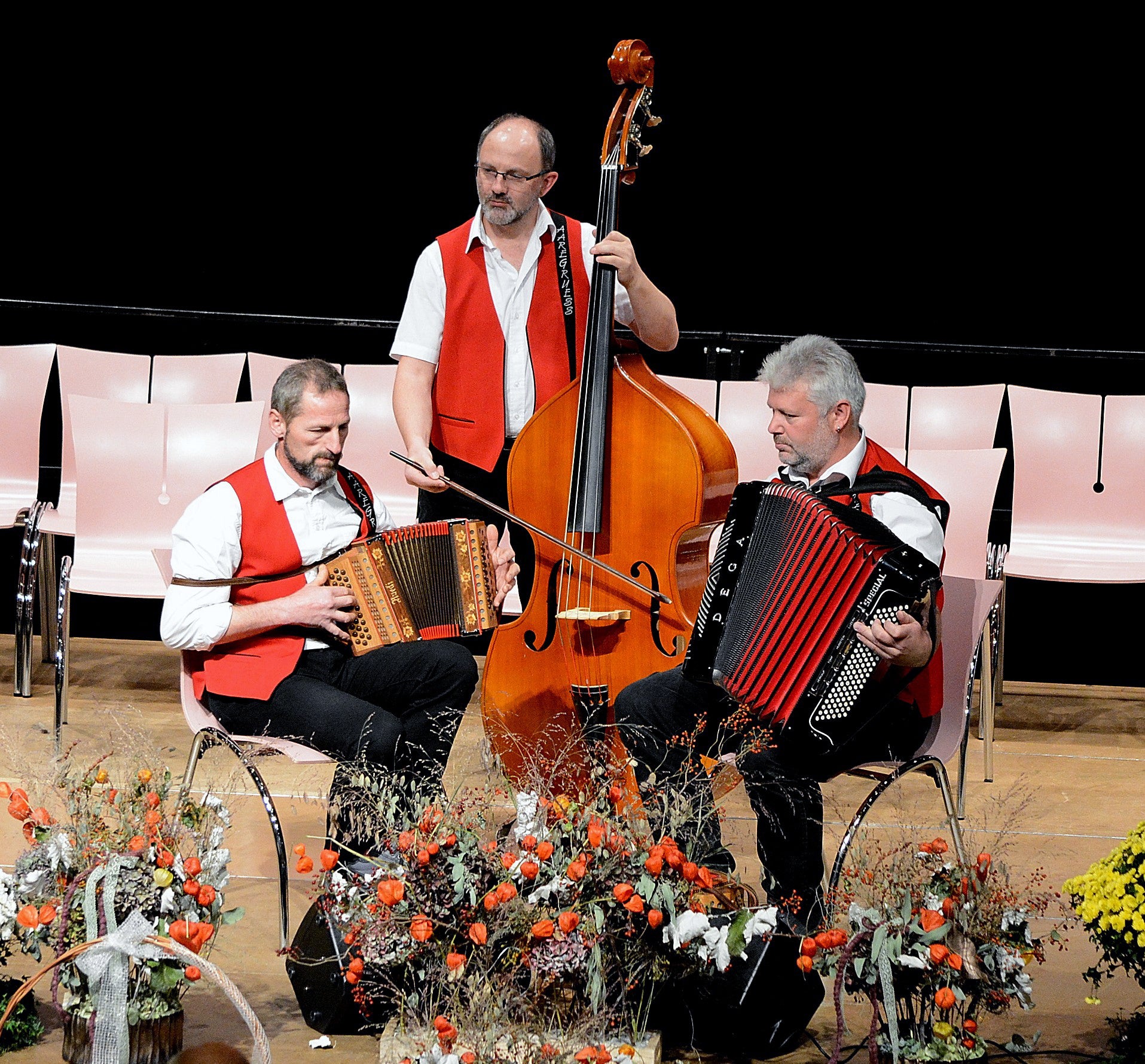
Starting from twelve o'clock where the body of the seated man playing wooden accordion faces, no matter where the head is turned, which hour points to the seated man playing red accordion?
The seated man playing red accordion is roughly at 11 o'clock from the seated man playing wooden accordion.

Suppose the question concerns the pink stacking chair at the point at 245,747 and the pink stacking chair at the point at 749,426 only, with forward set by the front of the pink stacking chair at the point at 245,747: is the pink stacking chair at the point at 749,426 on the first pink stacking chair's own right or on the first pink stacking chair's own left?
on the first pink stacking chair's own left

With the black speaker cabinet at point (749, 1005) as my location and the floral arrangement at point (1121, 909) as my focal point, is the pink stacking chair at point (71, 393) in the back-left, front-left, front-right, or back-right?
back-left

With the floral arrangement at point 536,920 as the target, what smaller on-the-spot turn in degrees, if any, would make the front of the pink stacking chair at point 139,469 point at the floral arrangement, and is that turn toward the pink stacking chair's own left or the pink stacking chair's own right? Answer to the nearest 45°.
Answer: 0° — it already faces it

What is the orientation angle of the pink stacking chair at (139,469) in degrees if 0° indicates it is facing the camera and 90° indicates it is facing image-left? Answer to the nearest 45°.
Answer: approximately 0°

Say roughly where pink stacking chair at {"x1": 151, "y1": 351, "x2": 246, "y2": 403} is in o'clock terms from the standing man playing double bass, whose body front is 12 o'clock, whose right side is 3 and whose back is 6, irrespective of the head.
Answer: The pink stacking chair is roughly at 5 o'clock from the standing man playing double bass.

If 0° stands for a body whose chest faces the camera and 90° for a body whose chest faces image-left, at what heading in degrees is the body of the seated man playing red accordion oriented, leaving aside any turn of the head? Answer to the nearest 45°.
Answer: approximately 45°

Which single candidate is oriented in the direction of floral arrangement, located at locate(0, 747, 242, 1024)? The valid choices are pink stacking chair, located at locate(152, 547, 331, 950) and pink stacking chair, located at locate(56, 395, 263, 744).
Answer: pink stacking chair, located at locate(56, 395, 263, 744)
